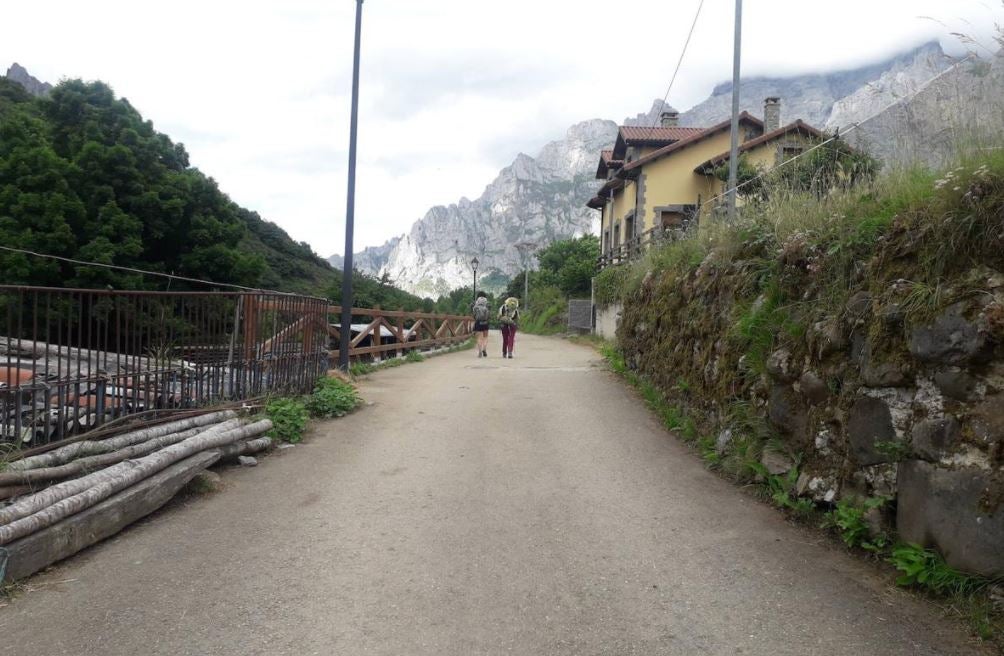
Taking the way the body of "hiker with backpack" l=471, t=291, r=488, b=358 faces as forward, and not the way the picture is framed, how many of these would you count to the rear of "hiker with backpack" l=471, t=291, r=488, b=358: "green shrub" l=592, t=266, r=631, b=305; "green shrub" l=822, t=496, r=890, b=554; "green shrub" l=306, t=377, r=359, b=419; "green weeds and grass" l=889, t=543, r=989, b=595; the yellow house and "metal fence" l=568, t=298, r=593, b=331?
3

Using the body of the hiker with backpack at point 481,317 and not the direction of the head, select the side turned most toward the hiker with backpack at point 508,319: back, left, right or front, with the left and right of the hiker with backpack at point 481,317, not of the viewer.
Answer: right

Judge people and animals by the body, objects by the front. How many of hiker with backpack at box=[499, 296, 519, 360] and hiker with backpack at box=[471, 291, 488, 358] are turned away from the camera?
2

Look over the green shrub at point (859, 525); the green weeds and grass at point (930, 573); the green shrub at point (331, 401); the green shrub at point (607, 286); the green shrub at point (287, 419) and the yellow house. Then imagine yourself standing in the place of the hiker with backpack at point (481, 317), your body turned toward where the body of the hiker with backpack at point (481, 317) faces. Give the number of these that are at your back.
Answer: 4

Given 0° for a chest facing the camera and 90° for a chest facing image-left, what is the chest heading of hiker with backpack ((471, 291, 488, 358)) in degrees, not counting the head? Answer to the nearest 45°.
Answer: approximately 180°

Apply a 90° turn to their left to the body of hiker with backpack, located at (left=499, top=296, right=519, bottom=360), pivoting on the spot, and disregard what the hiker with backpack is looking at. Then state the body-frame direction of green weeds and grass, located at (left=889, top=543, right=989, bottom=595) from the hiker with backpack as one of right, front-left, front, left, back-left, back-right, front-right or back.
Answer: left

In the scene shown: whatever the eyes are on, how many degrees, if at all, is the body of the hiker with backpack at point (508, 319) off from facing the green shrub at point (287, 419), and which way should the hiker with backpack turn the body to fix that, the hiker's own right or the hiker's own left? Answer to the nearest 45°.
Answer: approximately 180°

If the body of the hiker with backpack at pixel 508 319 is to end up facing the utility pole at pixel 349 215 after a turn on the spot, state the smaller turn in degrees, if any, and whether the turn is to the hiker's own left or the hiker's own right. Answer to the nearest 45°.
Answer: approximately 135° to the hiker's own left

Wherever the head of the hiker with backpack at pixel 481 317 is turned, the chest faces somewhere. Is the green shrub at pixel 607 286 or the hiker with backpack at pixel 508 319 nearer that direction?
the green shrub

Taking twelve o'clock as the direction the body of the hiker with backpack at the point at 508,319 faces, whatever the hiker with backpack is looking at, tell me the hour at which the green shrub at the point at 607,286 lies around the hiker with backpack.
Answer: The green shrub is roughly at 1 o'clock from the hiker with backpack.

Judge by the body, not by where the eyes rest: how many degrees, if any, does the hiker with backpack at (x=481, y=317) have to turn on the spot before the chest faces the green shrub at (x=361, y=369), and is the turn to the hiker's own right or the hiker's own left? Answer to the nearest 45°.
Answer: approximately 135° to the hiker's own left

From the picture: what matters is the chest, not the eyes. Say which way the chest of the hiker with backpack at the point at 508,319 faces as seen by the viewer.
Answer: away from the camera
